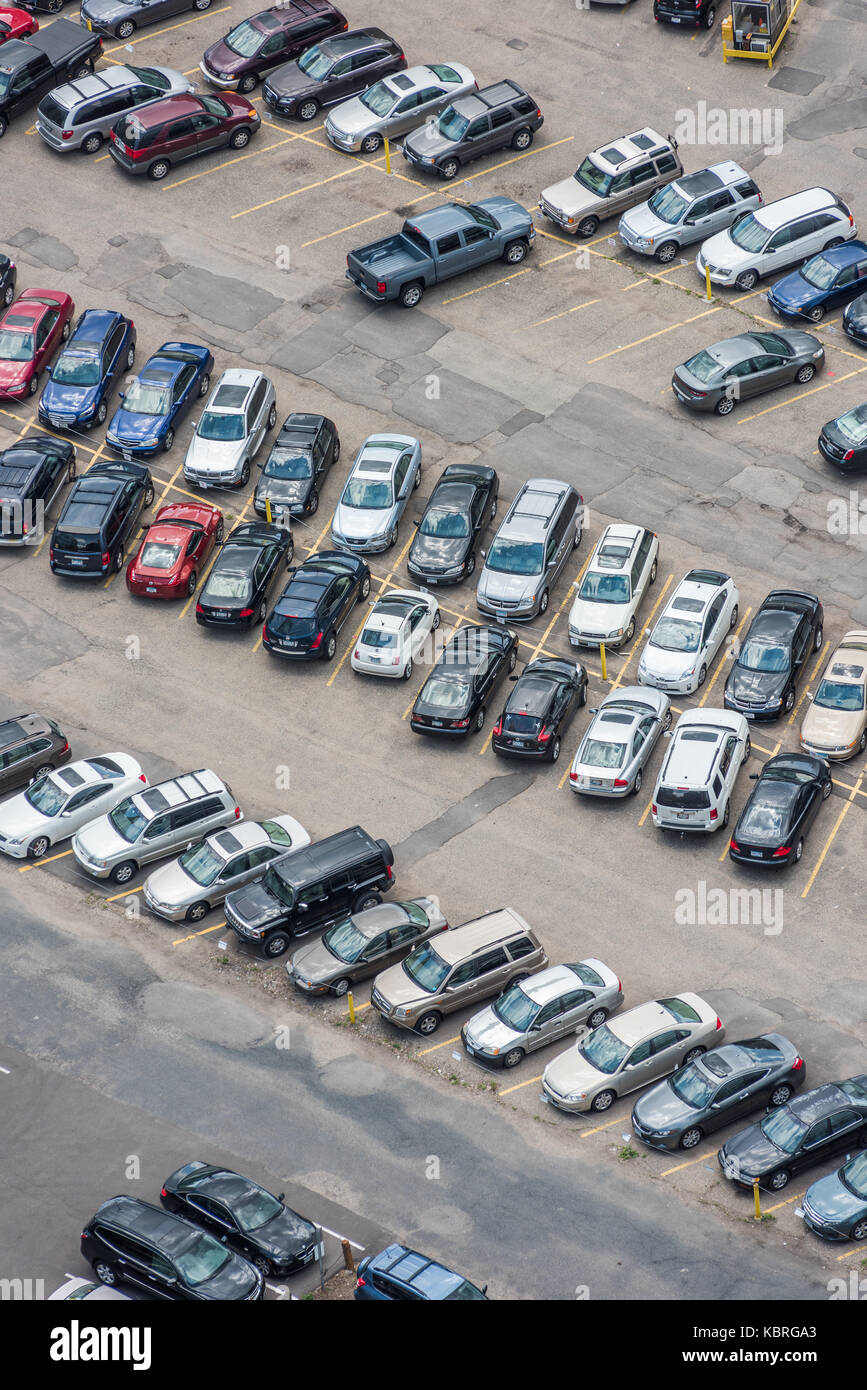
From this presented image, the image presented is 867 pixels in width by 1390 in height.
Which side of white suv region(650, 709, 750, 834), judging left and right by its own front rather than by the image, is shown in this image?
back

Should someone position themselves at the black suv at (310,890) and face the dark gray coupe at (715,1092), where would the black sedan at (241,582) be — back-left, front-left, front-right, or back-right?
back-left

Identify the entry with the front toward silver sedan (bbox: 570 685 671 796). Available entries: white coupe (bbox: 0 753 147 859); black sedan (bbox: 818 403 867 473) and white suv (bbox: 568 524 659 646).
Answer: the white suv

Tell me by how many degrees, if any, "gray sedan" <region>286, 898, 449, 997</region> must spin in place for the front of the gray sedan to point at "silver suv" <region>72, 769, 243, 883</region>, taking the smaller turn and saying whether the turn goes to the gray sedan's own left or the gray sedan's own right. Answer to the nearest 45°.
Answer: approximately 90° to the gray sedan's own right

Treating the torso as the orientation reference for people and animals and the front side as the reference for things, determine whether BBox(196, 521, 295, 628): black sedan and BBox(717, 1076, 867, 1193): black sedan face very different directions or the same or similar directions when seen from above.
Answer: very different directions

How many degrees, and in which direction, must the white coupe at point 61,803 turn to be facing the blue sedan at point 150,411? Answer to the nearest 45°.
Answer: approximately 135° to its right

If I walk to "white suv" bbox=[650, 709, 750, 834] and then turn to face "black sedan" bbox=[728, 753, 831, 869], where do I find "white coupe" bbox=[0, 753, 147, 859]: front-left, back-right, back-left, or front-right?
back-right

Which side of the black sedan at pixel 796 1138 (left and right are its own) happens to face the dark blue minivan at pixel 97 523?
right

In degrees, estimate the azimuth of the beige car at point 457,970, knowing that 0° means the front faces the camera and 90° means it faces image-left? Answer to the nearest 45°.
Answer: approximately 45°

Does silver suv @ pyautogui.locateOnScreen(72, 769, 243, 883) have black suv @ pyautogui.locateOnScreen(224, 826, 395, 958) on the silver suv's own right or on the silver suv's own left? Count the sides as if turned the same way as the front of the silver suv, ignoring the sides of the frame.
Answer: on the silver suv's own left

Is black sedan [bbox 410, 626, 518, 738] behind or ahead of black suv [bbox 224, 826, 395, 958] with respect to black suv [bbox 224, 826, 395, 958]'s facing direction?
behind

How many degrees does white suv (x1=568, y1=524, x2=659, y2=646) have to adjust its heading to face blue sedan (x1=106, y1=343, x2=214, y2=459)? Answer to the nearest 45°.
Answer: approximately 135° to its right
